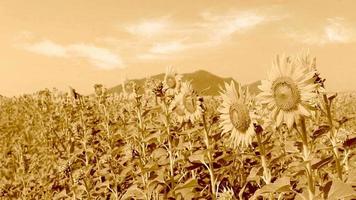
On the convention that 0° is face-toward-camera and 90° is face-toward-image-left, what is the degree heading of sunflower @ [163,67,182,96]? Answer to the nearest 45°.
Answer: approximately 45°

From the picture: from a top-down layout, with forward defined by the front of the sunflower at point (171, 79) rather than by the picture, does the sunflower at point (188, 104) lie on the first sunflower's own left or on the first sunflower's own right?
on the first sunflower's own left

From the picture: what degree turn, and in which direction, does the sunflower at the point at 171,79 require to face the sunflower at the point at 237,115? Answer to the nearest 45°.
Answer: approximately 45° to its left

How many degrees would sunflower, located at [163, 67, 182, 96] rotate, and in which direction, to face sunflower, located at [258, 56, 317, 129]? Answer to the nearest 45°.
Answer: approximately 45° to its left

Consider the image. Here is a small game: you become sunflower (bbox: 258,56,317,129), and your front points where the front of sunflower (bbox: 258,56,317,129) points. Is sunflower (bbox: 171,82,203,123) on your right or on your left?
on your right

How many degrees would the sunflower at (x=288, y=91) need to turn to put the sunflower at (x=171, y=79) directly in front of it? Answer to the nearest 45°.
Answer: approximately 90° to its right

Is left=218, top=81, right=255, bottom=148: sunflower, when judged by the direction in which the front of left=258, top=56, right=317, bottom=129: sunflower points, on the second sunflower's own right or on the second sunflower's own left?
on the second sunflower's own right

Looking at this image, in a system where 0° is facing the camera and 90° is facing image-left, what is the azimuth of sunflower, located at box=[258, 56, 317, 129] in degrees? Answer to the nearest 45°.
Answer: approximately 45°
